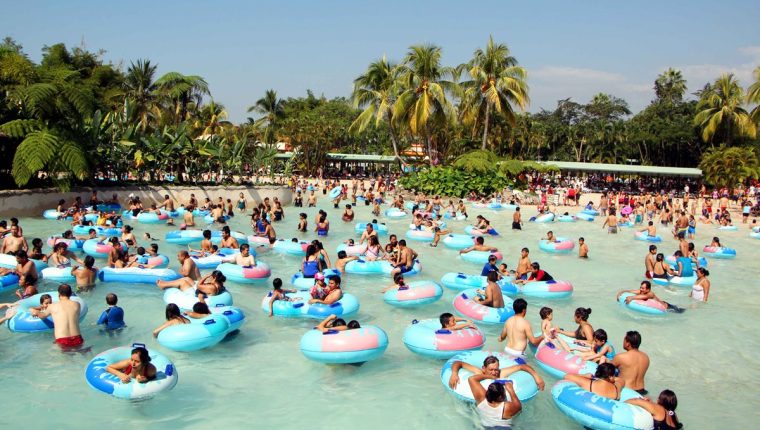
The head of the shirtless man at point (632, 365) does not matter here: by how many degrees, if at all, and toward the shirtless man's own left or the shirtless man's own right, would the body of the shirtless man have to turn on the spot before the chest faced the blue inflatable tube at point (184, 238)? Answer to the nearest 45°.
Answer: approximately 45° to the shirtless man's own left

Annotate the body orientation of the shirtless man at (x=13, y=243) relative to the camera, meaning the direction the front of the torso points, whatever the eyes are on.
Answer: toward the camera

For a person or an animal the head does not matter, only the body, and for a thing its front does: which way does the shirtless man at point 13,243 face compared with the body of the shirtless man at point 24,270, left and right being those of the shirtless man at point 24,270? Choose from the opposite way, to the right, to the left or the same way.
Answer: to the left

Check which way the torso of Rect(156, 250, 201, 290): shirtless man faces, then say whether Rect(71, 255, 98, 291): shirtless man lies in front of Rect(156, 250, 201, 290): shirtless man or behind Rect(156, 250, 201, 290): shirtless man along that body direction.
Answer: in front

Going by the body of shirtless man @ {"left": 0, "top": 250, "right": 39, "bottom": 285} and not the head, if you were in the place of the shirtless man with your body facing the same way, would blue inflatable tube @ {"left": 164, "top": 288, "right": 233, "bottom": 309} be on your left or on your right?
on your left

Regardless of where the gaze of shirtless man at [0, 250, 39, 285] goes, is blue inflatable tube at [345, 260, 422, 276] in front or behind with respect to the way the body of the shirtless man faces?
behind
